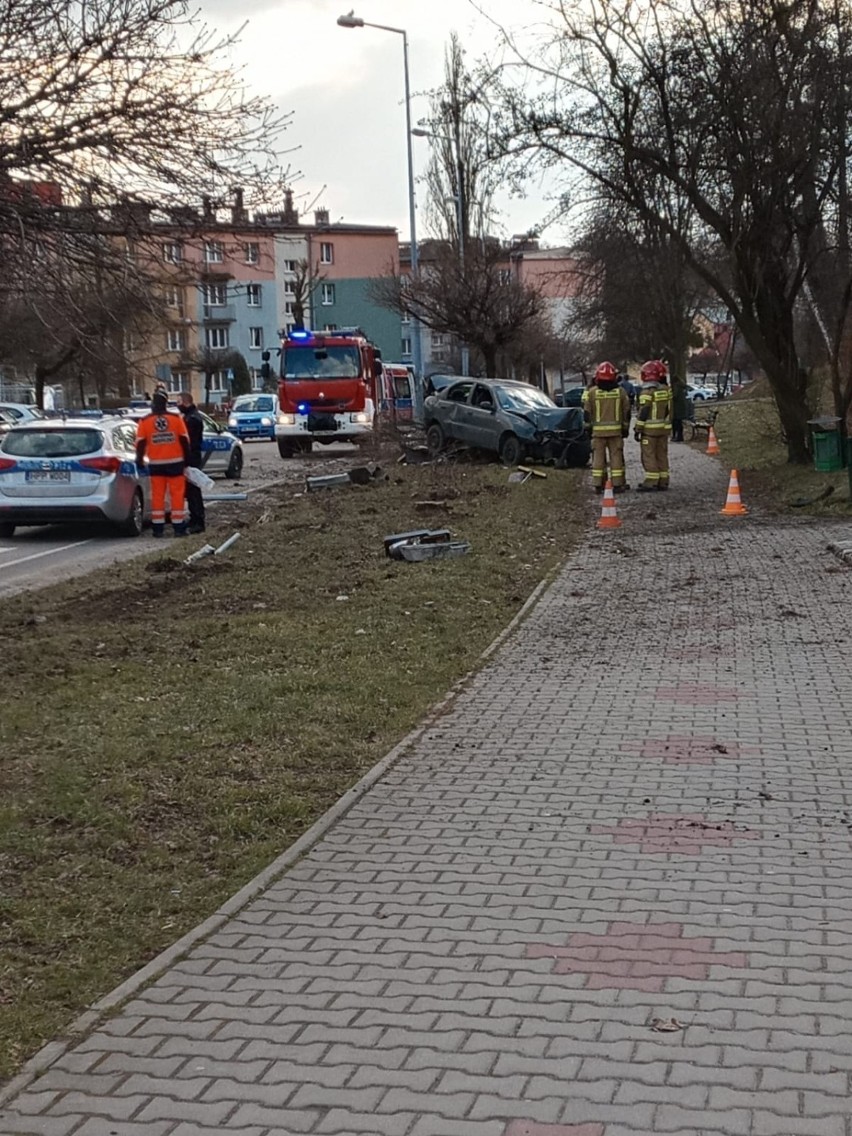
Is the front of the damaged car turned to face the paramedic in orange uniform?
no

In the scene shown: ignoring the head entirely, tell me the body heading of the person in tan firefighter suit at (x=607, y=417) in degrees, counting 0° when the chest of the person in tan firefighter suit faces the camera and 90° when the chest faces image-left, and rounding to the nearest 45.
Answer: approximately 180°

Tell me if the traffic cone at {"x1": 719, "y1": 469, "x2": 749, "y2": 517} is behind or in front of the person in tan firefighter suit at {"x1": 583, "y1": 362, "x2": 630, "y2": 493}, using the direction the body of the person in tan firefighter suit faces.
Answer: behind

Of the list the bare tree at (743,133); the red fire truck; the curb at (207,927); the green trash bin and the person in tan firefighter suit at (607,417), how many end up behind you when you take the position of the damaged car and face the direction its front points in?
1

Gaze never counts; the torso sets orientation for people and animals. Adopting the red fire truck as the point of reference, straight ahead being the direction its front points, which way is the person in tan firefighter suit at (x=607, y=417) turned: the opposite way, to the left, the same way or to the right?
the opposite way

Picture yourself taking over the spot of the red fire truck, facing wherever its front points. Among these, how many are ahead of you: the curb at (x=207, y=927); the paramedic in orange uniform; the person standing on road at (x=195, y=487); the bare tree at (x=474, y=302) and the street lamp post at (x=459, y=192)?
3

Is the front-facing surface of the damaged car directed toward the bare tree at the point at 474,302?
no

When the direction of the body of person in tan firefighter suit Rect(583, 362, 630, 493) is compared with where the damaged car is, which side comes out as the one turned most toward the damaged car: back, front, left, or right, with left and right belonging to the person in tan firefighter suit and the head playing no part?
front

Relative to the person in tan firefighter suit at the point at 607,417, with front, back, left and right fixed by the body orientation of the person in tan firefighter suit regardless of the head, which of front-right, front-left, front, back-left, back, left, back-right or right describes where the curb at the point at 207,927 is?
back

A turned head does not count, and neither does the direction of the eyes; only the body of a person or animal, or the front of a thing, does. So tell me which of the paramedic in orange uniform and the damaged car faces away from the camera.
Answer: the paramedic in orange uniform

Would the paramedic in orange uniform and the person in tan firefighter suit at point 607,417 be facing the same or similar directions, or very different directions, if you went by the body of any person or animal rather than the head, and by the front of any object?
same or similar directions

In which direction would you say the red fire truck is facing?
toward the camera

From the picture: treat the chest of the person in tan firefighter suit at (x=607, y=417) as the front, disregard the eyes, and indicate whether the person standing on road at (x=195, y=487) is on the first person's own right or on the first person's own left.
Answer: on the first person's own left

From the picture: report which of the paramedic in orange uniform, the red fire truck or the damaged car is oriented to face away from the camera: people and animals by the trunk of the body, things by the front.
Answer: the paramedic in orange uniform

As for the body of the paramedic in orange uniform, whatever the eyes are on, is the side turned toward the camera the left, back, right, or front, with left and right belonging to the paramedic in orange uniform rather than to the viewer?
back

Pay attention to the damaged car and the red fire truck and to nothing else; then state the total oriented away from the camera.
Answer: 0
